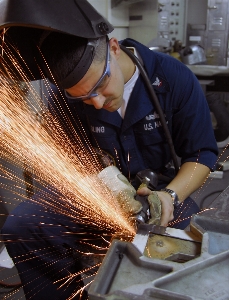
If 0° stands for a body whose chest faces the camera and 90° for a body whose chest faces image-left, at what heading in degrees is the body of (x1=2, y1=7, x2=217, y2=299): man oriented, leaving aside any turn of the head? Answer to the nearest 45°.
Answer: approximately 45°
